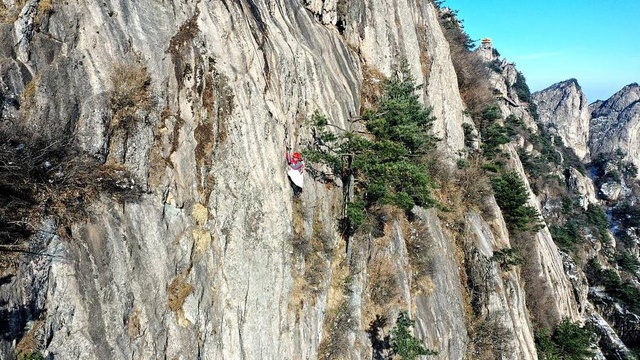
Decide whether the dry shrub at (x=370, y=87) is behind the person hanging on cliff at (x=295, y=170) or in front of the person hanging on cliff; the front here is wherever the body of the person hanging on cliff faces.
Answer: in front

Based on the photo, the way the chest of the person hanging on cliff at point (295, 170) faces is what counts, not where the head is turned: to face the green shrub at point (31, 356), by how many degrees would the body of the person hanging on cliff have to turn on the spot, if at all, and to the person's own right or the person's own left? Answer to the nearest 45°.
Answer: approximately 135° to the person's own left

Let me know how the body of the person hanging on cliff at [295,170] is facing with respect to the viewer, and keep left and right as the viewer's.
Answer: facing away from the viewer

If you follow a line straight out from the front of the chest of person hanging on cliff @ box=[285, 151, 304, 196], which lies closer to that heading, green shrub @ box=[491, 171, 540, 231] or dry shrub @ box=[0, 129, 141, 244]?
the green shrub

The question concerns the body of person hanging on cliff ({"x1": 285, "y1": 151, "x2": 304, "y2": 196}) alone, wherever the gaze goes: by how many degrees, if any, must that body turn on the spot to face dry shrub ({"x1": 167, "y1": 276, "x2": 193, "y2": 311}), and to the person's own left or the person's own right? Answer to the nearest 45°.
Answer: approximately 135° to the person's own left

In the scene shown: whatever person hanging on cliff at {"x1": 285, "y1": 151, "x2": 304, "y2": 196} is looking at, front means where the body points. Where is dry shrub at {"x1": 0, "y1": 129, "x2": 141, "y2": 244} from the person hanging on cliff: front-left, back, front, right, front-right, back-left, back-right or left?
back-left

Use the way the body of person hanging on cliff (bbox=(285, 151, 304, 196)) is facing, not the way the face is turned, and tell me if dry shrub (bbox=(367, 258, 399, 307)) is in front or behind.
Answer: in front

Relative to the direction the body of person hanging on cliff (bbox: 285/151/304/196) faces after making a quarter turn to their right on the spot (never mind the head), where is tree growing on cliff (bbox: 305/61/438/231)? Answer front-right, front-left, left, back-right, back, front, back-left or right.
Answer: front-left

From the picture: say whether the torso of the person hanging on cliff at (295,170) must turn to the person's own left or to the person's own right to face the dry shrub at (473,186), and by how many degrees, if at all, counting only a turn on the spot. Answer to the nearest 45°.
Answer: approximately 45° to the person's own right
